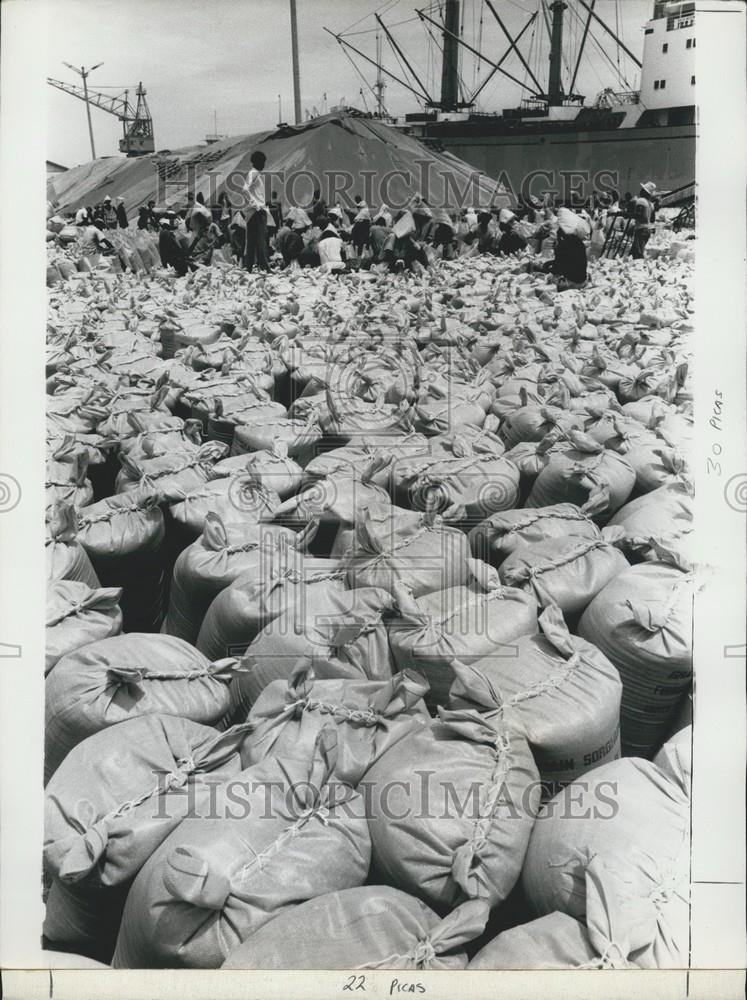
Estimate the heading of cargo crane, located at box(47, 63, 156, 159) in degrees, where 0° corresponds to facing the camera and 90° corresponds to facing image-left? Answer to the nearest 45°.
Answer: approximately 90°

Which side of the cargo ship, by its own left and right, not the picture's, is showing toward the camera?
left

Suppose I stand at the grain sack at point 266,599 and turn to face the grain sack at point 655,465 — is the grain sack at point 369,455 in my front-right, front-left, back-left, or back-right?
front-left
